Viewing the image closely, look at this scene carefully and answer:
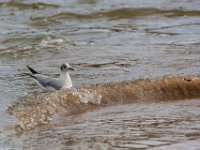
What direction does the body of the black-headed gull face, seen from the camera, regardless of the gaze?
to the viewer's right
